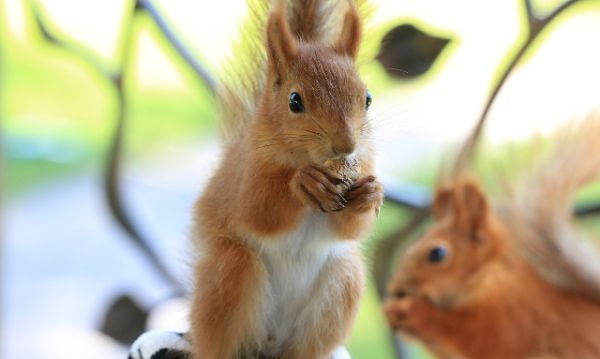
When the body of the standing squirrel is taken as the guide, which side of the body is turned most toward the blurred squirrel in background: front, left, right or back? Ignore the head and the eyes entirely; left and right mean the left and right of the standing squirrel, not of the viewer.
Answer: left

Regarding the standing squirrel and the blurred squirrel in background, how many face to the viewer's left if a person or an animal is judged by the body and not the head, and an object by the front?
1

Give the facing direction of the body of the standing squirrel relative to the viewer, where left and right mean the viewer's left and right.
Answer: facing the viewer and to the right of the viewer

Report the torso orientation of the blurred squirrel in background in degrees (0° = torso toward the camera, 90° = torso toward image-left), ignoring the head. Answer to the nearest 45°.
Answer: approximately 90°

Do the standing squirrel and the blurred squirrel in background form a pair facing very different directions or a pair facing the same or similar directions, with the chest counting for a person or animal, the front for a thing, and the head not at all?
very different directions
